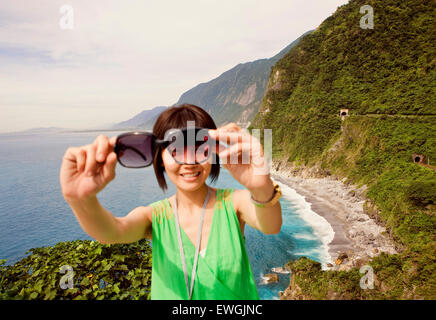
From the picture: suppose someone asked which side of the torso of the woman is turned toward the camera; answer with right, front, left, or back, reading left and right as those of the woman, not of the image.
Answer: front

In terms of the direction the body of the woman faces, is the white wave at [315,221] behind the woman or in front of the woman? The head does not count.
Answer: behind

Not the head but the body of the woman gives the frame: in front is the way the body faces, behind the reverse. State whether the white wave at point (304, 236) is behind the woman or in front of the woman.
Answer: behind

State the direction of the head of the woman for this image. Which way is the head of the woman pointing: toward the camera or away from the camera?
toward the camera
